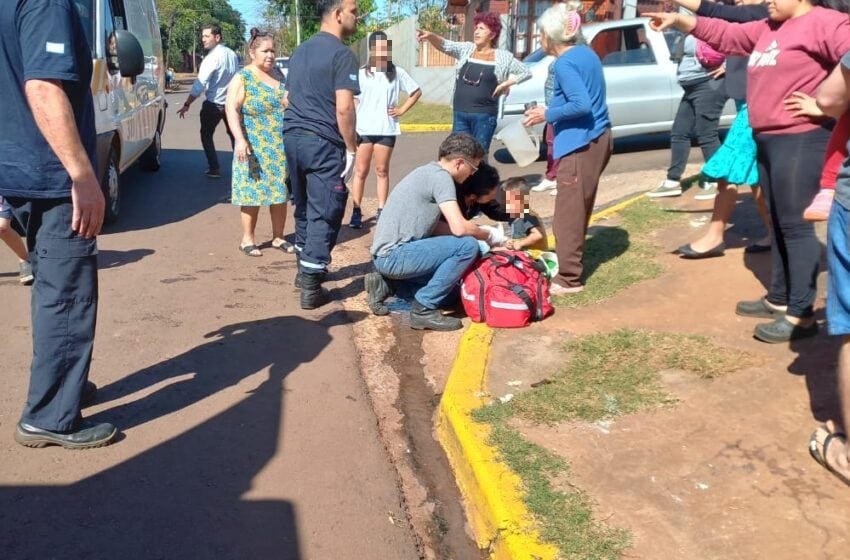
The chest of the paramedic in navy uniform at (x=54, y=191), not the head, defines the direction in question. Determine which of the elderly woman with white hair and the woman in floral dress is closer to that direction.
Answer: the elderly woman with white hair

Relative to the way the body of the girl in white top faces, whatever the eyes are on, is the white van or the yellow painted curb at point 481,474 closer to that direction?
the yellow painted curb

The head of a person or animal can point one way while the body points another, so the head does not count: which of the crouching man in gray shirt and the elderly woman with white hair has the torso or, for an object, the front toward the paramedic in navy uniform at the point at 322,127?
the elderly woman with white hair

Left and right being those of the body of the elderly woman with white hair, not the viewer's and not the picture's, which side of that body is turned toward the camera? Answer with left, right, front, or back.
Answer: left

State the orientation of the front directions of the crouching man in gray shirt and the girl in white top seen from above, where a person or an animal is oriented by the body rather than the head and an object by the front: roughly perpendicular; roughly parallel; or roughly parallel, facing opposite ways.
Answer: roughly perpendicular

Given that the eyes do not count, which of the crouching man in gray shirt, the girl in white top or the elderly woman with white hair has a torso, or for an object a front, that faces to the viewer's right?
the crouching man in gray shirt

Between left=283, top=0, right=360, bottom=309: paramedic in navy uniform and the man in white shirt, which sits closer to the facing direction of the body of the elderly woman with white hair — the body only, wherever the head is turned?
the paramedic in navy uniform

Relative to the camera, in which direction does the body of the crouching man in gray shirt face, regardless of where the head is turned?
to the viewer's right
